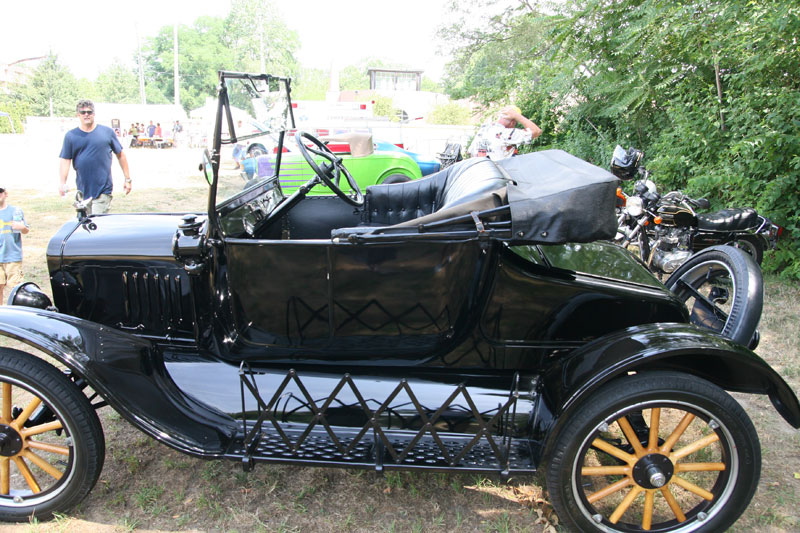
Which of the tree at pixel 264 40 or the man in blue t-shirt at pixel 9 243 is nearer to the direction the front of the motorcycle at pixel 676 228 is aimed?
the man in blue t-shirt

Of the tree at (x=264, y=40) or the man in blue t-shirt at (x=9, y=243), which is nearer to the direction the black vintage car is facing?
the man in blue t-shirt

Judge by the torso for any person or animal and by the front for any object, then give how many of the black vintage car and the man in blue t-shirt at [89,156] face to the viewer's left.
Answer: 1

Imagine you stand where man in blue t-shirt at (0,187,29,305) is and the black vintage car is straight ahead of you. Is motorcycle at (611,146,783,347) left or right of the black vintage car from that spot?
left

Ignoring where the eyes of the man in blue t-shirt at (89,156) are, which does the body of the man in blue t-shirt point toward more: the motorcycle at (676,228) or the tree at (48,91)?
the motorcycle

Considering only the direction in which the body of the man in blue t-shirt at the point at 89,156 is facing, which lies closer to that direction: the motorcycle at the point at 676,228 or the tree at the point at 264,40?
the motorcycle

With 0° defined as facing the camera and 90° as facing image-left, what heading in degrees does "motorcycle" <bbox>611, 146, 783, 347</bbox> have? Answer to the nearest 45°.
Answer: approximately 45°

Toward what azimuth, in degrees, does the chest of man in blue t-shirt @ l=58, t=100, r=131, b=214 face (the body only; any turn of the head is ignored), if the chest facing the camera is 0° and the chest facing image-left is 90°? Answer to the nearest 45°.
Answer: approximately 0°

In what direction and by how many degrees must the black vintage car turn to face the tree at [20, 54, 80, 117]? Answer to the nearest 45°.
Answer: approximately 45° to its right

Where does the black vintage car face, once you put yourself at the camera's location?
facing to the left of the viewer

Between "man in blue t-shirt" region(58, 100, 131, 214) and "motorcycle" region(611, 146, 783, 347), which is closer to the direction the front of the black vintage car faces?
the man in blue t-shirt
